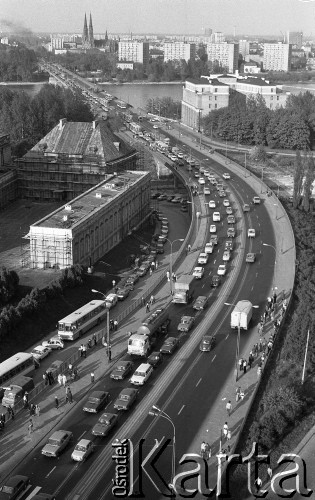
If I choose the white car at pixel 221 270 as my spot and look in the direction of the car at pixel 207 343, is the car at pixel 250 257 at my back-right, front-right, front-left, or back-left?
back-left

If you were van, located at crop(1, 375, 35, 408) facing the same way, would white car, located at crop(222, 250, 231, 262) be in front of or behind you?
behind

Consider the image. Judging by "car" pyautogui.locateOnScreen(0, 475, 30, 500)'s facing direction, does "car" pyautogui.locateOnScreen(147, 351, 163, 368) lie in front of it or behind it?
behind

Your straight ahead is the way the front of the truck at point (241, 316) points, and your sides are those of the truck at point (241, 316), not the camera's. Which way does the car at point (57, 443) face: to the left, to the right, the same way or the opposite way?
the opposite way

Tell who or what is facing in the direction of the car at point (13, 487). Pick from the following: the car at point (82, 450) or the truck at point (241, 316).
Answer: the car at point (82, 450)

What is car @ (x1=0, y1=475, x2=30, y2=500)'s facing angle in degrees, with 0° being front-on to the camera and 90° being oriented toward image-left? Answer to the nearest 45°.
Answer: approximately 45°

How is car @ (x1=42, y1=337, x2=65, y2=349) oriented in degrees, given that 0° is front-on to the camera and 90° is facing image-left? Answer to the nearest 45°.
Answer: approximately 45°

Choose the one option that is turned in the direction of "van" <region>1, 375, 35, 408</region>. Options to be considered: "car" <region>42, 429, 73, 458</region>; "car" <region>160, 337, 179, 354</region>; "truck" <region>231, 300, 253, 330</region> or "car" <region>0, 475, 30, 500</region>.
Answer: "car" <region>160, 337, 179, 354</region>

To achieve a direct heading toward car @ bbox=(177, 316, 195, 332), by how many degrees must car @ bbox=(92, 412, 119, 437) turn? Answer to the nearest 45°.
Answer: approximately 135° to its right

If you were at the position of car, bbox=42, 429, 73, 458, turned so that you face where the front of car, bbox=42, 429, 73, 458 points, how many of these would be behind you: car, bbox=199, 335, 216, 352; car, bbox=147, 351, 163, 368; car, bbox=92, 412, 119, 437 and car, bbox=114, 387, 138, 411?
4
